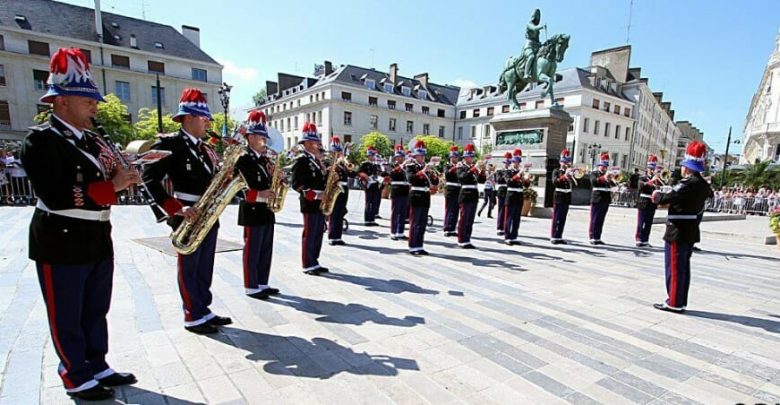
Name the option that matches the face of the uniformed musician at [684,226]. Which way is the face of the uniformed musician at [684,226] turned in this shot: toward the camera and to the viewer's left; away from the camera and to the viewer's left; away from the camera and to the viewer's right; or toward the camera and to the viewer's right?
away from the camera and to the viewer's left

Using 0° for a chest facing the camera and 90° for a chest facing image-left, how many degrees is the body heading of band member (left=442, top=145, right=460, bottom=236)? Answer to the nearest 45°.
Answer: approximately 315°

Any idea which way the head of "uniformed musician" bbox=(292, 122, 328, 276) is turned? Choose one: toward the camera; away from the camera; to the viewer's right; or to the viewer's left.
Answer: to the viewer's right

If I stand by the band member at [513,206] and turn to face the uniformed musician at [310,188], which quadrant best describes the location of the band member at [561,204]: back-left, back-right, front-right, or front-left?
back-left

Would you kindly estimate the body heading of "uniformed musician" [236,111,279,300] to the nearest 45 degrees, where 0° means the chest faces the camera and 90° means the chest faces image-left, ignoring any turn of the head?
approximately 315°

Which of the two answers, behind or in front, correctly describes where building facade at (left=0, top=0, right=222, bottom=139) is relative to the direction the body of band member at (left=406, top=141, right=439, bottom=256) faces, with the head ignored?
behind

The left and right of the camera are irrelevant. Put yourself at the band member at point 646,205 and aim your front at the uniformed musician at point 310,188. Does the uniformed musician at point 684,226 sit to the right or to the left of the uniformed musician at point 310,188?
left

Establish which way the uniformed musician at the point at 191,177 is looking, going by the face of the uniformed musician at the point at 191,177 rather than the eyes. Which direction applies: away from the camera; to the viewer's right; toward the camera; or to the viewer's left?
to the viewer's right

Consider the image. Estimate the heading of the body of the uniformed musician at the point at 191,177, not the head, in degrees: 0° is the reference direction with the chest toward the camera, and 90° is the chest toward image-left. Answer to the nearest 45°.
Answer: approximately 315°

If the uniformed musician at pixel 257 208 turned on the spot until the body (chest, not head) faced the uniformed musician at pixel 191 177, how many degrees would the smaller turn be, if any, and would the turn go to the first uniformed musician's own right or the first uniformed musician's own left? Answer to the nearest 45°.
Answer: approximately 90° to the first uniformed musician's own right

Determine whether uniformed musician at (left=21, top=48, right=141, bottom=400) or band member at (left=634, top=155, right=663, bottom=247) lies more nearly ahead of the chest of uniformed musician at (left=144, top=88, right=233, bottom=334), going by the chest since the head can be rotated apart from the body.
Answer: the band member

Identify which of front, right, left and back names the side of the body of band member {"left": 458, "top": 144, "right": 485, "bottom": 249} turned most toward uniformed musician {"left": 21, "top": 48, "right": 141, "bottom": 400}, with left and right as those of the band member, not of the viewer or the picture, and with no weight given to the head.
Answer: right

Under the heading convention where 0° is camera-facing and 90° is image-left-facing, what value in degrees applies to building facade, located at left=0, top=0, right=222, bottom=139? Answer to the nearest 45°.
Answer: approximately 315°
